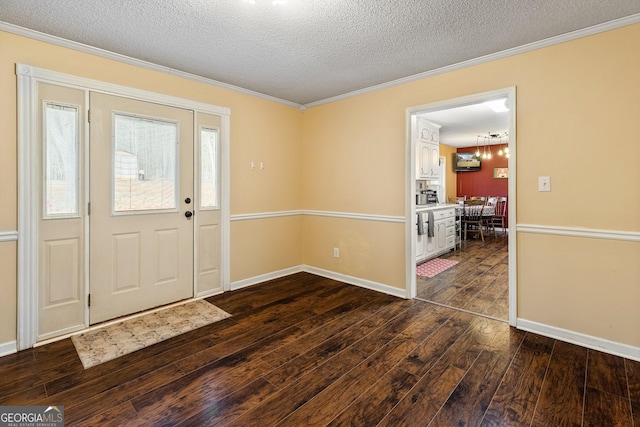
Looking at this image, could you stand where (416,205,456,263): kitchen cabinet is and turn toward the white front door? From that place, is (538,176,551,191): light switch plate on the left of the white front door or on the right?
left

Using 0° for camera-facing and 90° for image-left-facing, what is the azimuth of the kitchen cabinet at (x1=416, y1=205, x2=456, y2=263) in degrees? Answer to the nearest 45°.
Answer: approximately 315°

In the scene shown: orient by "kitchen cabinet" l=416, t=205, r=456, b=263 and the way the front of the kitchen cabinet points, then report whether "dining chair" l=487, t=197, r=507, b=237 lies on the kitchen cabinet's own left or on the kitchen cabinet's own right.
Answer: on the kitchen cabinet's own left

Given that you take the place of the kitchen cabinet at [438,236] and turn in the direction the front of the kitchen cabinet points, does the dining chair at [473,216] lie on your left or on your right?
on your left

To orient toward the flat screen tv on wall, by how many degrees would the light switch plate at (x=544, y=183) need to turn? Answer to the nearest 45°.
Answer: approximately 180°

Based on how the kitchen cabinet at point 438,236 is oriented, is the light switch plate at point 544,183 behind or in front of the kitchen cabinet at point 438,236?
in front

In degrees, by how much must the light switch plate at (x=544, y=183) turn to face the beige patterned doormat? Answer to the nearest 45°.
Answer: approximately 45° to its right

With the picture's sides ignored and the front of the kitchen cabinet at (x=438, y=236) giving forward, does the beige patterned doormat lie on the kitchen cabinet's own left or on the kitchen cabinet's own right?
on the kitchen cabinet's own right

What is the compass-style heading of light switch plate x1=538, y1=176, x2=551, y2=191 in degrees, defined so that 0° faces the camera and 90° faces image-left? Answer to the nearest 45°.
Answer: approximately 0°
